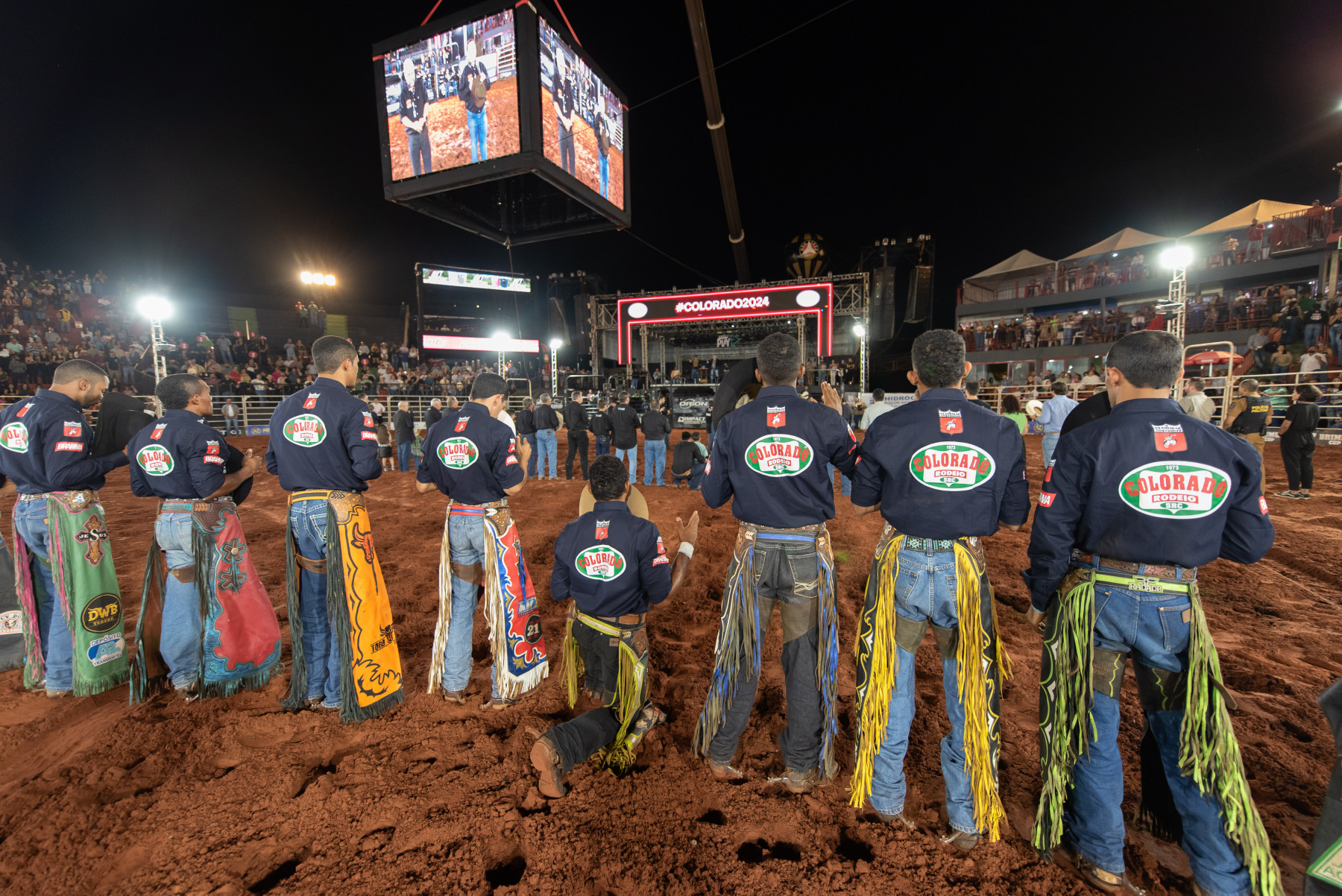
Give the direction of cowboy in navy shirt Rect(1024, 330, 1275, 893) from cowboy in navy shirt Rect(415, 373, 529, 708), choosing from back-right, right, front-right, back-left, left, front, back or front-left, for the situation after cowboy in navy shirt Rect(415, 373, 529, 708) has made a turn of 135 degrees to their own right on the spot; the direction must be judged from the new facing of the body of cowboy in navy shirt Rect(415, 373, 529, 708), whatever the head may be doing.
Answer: front-left

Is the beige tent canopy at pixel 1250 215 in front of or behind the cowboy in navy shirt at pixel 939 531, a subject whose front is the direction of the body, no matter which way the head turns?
in front

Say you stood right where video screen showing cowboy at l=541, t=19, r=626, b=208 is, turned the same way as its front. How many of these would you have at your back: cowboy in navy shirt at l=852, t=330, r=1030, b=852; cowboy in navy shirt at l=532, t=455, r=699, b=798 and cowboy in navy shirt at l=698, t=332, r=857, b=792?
0

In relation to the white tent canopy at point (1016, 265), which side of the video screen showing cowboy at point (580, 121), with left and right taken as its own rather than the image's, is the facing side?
left

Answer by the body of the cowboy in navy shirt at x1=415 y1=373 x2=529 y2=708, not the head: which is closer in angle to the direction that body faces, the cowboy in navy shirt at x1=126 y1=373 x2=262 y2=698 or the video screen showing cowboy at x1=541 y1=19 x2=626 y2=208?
the video screen showing cowboy

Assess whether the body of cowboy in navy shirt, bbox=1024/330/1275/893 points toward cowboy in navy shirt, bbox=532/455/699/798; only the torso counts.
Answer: no

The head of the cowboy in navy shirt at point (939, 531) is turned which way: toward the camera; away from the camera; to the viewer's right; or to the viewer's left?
away from the camera

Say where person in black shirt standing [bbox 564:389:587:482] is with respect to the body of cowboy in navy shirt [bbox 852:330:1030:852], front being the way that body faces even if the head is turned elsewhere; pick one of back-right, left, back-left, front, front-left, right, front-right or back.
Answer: front-left

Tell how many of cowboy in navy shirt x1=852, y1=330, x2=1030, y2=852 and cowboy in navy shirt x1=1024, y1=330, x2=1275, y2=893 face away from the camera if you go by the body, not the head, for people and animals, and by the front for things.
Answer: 2

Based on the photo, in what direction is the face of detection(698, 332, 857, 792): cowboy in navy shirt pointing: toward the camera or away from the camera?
away from the camera

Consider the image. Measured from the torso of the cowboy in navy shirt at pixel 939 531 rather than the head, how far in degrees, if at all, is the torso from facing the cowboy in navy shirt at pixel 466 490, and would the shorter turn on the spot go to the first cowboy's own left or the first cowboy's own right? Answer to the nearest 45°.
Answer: approximately 90° to the first cowboy's own left

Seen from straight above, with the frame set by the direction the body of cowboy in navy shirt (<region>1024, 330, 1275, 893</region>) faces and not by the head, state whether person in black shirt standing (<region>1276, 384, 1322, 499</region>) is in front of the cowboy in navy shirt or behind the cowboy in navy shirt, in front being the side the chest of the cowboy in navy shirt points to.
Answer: in front

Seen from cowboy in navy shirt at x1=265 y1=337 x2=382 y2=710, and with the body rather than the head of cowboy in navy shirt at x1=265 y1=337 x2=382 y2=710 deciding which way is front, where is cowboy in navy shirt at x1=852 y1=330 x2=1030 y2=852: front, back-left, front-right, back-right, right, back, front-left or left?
right

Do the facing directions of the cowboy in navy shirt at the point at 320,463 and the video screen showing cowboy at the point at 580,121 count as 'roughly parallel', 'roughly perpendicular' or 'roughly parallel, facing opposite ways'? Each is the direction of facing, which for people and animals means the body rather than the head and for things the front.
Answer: roughly perpendicular

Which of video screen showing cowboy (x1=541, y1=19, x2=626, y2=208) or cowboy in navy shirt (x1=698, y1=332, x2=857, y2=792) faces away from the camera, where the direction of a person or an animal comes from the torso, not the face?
the cowboy in navy shirt

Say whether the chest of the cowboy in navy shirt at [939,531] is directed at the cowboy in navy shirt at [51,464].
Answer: no
